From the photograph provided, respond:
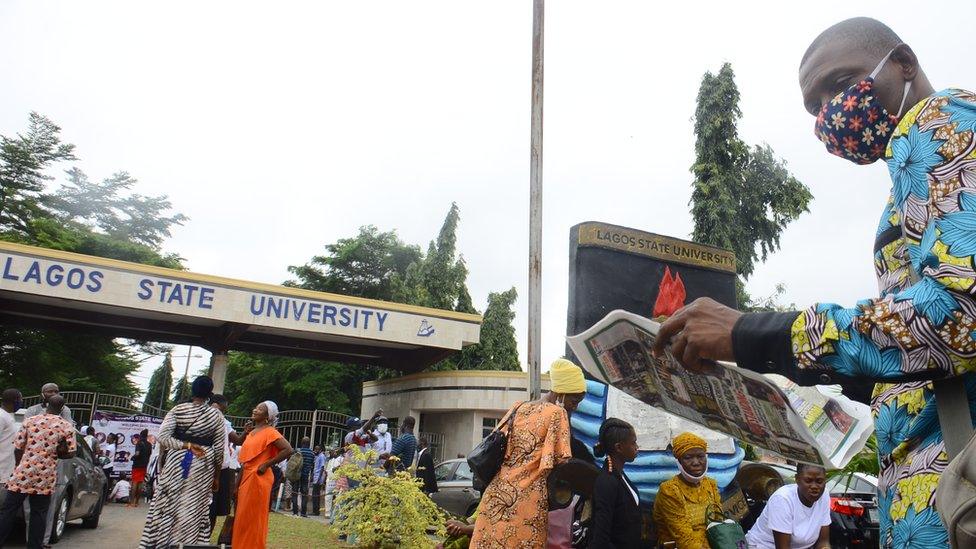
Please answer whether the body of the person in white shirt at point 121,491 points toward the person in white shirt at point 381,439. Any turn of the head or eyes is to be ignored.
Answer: no

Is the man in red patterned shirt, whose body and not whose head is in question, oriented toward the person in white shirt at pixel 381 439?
no

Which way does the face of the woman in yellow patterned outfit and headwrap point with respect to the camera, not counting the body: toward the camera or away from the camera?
toward the camera

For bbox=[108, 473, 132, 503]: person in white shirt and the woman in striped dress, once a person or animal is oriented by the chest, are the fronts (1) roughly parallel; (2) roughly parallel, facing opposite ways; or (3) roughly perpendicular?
roughly parallel

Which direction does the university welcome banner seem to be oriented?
toward the camera

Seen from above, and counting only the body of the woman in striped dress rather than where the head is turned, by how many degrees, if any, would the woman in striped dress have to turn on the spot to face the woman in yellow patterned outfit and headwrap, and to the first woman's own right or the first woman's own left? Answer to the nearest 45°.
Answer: approximately 135° to the first woman's own right

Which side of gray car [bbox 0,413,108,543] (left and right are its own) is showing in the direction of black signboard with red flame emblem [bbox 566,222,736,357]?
front

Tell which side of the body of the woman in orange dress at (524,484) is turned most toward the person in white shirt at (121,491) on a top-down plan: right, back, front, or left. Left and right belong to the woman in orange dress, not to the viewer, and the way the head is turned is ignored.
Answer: left

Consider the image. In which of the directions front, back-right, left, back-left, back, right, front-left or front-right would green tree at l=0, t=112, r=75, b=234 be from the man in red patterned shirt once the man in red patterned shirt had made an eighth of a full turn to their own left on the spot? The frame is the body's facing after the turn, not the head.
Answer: front-right
